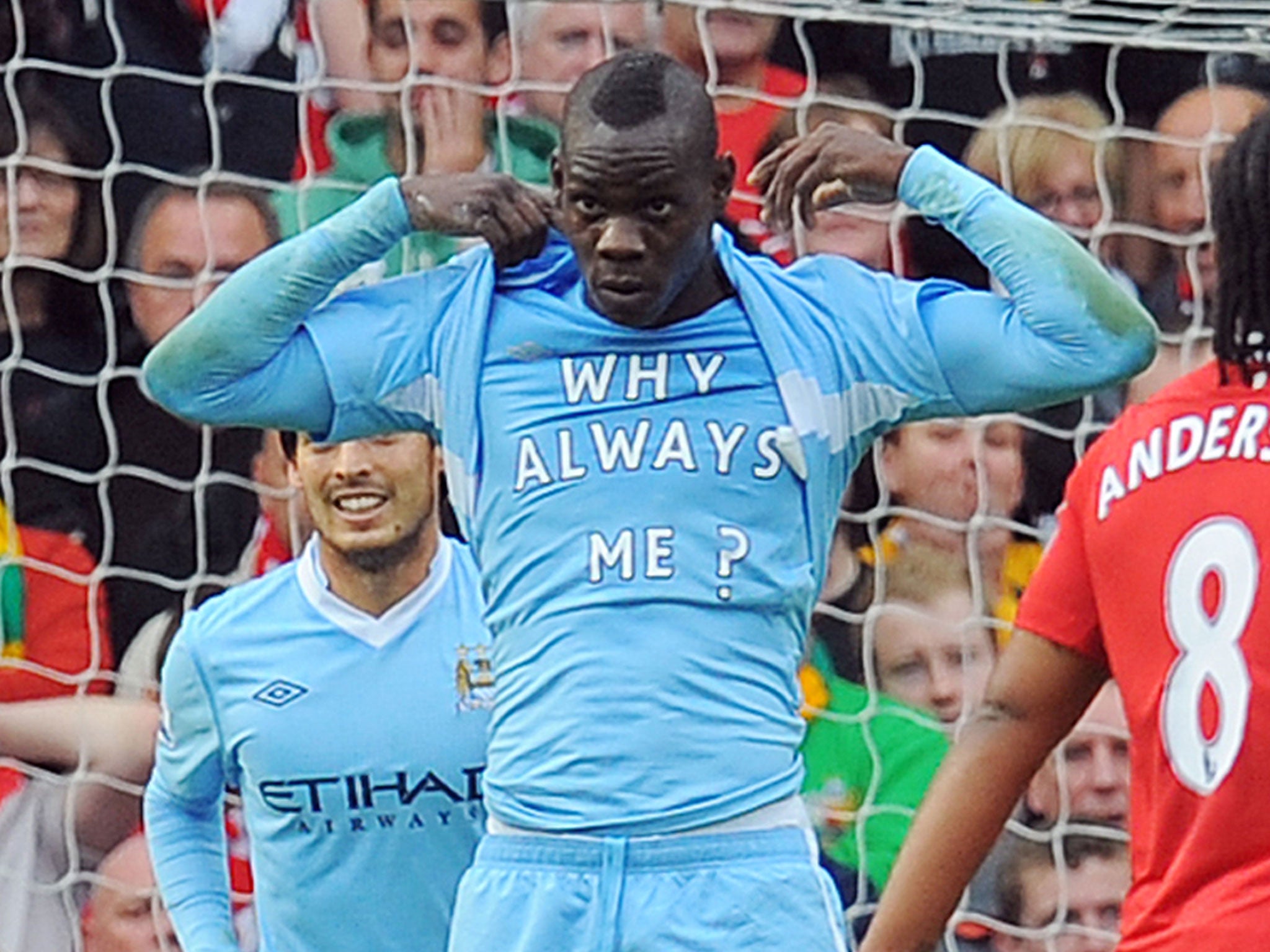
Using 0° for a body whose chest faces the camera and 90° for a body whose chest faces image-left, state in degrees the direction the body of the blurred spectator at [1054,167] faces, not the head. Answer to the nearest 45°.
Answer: approximately 315°

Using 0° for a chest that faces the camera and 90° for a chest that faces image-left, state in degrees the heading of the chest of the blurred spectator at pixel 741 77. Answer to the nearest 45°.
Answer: approximately 0°

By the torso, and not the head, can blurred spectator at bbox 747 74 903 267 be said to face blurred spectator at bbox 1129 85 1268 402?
no

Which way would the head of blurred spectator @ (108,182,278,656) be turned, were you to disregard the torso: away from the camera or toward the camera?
toward the camera

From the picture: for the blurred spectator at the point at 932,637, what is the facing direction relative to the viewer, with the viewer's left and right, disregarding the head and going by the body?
facing the viewer

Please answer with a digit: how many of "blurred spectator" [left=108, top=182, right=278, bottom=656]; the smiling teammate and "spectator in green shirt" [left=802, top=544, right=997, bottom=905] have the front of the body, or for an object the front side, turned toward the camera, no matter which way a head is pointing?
3

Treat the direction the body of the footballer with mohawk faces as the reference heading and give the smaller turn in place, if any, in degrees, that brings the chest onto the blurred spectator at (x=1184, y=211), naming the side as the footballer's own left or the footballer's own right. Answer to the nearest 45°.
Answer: approximately 135° to the footballer's own left

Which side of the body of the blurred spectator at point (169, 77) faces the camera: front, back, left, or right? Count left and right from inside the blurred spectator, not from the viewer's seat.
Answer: front

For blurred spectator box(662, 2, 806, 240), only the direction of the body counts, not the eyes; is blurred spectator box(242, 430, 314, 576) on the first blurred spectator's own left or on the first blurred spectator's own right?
on the first blurred spectator's own right

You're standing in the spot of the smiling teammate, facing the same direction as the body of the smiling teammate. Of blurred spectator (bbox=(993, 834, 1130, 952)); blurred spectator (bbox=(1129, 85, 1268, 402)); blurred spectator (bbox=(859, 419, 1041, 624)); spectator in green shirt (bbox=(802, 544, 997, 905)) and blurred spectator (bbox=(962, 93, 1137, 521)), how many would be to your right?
0

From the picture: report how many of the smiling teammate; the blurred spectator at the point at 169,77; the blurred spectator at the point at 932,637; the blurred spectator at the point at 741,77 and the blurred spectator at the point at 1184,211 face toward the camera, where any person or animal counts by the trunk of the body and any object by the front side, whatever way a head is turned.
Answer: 5

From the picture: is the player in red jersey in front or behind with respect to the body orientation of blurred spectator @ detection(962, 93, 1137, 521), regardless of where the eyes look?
in front

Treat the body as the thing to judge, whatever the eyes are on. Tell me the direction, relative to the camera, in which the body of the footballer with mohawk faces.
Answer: toward the camera
